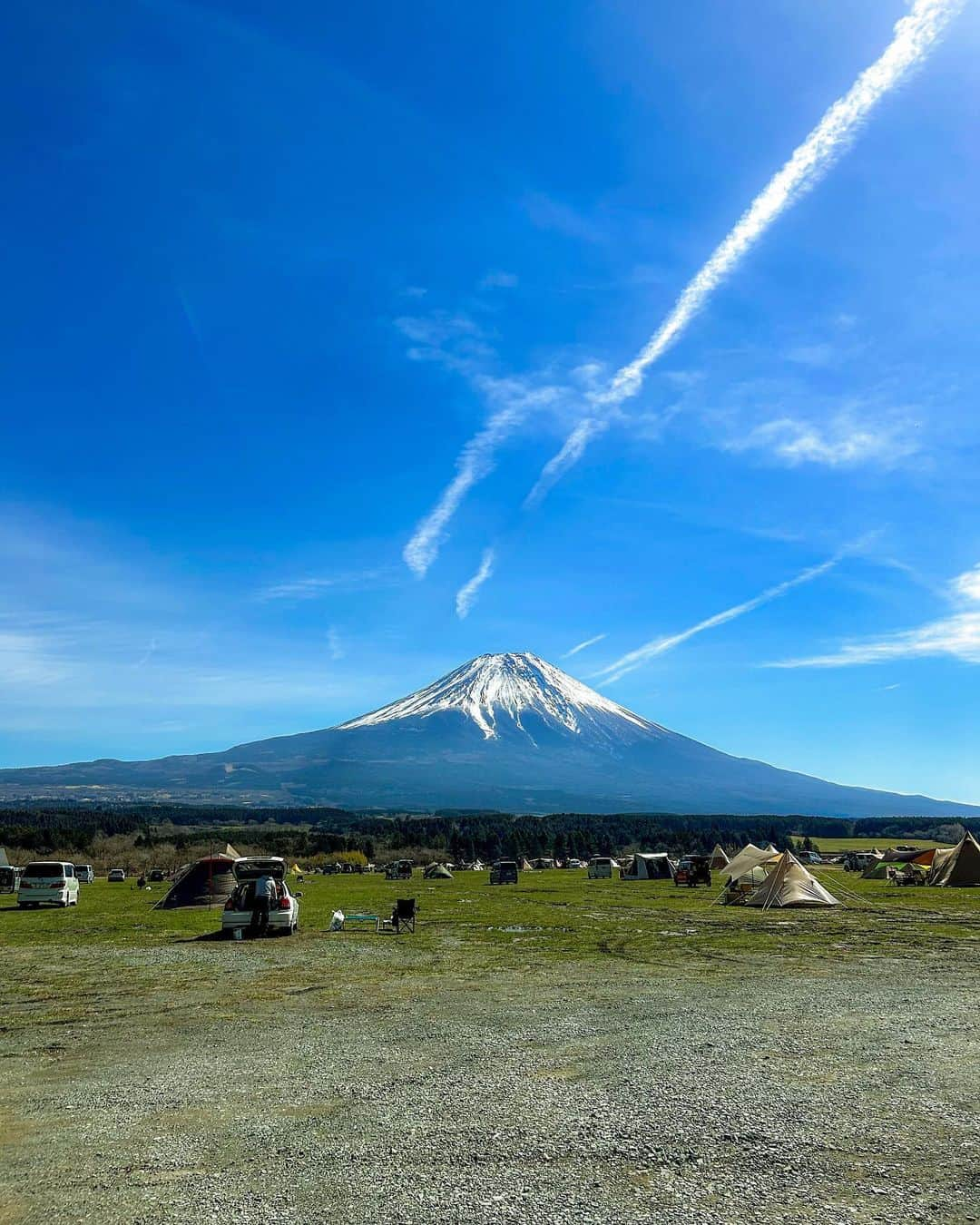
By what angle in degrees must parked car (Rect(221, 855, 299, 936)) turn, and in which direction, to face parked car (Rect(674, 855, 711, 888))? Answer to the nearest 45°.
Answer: approximately 45° to its right

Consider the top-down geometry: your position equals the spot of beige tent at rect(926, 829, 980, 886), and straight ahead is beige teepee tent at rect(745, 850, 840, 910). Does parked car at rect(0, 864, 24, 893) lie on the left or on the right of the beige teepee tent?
right

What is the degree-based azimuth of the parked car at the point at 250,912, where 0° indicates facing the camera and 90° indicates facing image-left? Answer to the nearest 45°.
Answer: approximately 180°

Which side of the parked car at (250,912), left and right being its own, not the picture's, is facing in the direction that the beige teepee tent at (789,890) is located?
right

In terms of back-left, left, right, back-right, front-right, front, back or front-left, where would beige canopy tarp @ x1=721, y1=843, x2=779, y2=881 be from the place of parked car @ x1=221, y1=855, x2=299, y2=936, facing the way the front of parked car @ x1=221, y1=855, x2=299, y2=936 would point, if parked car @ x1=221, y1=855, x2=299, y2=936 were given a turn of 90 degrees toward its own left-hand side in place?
back-right

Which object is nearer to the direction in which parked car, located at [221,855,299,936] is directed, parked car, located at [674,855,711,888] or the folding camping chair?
the parked car

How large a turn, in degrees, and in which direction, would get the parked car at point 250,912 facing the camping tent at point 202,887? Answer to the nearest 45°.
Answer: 0° — it already faces it

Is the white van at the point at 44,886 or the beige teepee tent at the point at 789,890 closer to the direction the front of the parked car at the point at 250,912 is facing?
the white van

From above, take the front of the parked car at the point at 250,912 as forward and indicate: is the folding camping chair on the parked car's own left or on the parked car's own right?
on the parked car's own right

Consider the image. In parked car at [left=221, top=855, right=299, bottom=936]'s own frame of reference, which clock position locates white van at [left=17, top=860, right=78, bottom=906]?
The white van is roughly at 11 o'clock from the parked car.

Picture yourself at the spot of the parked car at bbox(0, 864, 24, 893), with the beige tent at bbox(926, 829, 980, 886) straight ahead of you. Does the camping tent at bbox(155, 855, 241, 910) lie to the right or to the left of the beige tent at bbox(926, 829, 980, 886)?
right

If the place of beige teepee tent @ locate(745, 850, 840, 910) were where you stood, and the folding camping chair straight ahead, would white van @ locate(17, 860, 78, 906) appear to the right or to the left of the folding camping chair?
right
